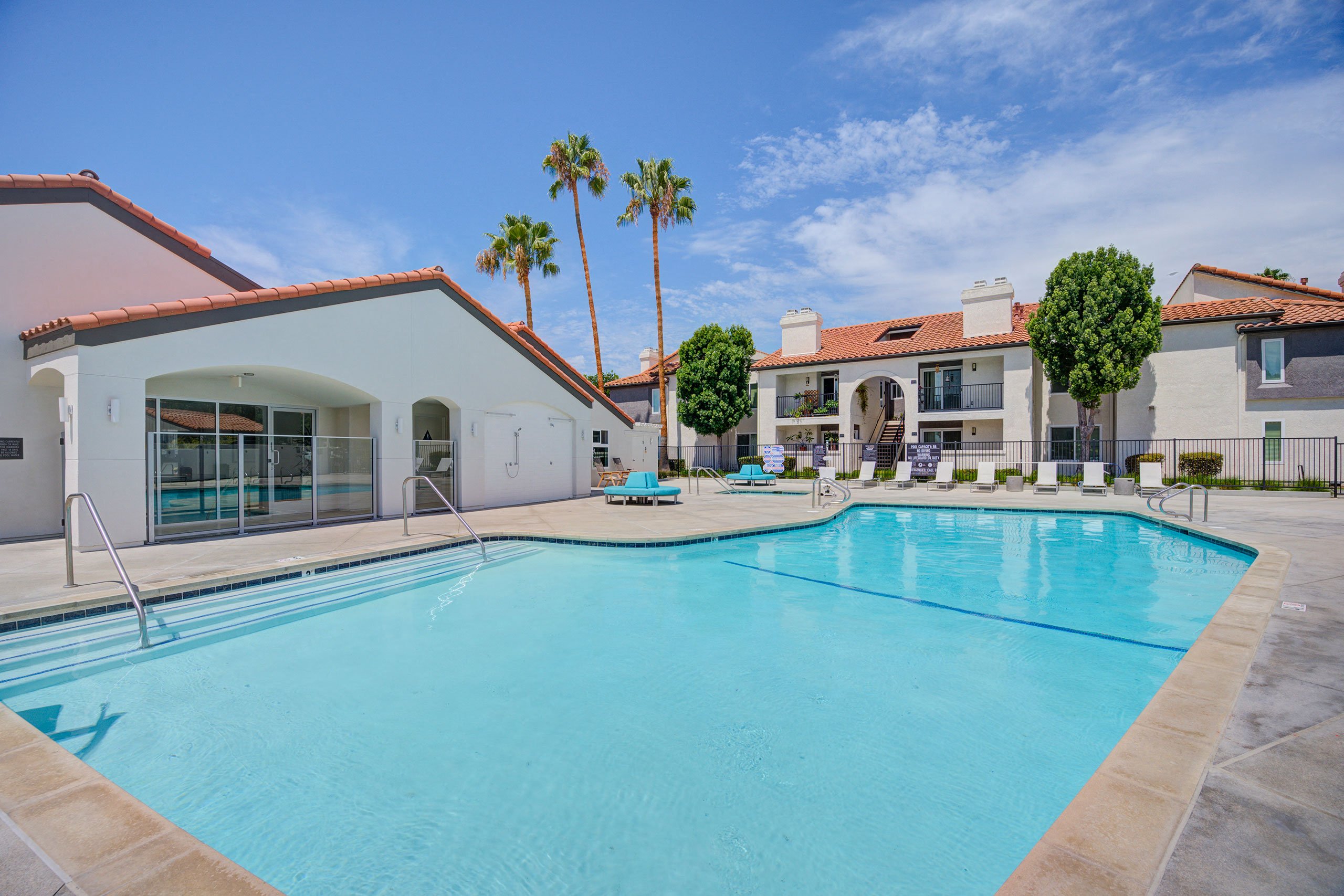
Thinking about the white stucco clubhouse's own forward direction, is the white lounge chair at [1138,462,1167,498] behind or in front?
in front

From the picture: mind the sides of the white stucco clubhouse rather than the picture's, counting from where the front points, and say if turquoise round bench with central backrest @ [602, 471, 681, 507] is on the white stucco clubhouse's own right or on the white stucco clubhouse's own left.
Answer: on the white stucco clubhouse's own left

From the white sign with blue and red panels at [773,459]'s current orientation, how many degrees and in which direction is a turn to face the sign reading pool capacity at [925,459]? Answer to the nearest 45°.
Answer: approximately 90° to its left

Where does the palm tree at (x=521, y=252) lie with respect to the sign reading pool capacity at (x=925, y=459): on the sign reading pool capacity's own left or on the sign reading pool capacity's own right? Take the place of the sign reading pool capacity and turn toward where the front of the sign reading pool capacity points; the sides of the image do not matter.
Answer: on the sign reading pool capacity's own right

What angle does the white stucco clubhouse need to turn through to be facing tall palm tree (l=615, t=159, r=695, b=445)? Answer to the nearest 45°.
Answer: approximately 90° to its left

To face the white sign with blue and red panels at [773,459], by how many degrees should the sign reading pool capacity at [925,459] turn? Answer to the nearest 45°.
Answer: approximately 90° to its right

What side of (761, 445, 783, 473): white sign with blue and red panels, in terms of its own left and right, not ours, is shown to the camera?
front

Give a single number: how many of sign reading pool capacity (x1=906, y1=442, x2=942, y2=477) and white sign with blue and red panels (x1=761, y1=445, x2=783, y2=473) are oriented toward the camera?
2

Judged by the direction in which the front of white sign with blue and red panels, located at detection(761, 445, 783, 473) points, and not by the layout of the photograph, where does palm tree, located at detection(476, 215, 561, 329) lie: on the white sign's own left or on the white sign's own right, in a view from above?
on the white sign's own right

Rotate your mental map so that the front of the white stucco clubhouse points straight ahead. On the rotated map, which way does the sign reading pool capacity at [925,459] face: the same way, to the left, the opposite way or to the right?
to the right

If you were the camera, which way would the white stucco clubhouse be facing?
facing the viewer and to the right of the viewer

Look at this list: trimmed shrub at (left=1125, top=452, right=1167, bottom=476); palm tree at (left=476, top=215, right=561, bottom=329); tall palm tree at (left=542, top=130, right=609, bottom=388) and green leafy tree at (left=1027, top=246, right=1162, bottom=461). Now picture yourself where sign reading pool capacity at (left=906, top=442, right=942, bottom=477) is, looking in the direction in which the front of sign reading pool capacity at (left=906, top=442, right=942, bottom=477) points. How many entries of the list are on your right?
2

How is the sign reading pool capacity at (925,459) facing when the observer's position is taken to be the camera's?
facing the viewer

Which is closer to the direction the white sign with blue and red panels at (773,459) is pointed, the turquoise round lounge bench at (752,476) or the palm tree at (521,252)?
the turquoise round lounge bench

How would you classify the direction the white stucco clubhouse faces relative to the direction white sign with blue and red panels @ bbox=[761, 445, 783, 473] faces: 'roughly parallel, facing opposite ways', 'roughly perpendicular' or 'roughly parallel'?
roughly perpendicular

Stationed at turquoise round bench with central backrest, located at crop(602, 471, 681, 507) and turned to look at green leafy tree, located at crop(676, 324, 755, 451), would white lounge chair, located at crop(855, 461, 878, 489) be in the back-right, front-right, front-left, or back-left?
front-right

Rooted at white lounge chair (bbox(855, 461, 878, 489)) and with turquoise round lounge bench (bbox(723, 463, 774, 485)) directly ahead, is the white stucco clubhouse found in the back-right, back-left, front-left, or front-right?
front-left
